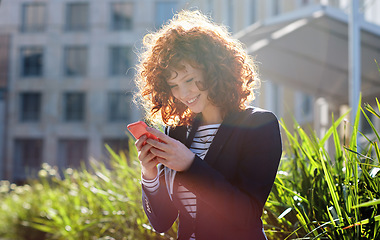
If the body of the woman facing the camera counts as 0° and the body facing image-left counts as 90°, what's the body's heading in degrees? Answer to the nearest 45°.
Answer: approximately 45°

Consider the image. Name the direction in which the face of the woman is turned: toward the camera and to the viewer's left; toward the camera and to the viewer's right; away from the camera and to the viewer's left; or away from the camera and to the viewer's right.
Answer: toward the camera and to the viewer's left

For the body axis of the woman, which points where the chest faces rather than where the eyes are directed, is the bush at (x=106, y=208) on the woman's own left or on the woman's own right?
on the woman's own right

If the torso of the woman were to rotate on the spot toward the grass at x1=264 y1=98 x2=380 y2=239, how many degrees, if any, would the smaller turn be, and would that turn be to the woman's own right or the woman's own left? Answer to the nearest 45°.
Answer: approximately 180°
